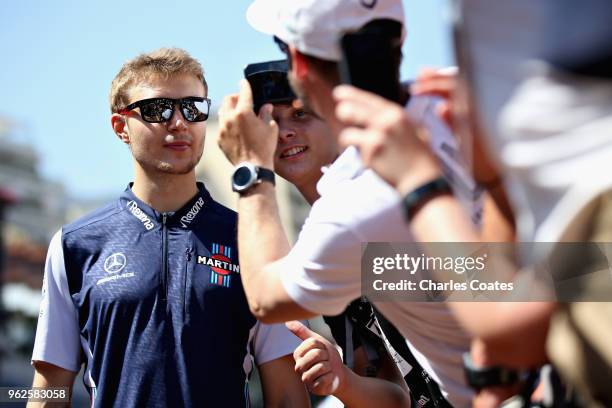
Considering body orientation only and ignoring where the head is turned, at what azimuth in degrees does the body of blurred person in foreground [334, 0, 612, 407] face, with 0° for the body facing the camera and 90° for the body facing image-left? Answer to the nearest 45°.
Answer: approximately 90°

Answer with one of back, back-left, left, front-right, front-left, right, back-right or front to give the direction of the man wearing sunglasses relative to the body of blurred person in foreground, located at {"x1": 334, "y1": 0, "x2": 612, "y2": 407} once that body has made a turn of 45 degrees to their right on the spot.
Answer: front

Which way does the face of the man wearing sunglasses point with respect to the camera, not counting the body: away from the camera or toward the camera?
toward the camera

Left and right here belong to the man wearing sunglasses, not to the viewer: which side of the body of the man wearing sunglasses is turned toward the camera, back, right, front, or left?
front
